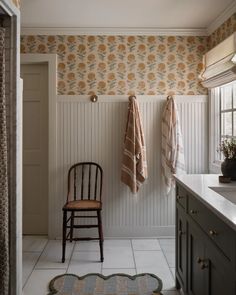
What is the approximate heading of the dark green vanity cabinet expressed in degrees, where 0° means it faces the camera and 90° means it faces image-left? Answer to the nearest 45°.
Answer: approximately 90°

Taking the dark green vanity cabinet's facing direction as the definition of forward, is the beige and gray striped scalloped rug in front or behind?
in front

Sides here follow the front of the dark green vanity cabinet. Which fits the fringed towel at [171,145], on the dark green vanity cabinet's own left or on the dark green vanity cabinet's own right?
on the dark green vanity cabinet's own right

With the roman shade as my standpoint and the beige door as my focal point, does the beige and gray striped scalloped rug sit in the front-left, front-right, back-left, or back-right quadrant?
front-left

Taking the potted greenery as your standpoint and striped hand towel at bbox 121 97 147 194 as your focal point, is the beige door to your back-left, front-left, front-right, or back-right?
front-left

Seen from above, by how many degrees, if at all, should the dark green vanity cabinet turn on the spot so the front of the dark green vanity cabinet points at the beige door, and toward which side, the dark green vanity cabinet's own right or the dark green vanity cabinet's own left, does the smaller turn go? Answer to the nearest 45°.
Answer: approximately 45° to the dark green vanity cabinet's own right

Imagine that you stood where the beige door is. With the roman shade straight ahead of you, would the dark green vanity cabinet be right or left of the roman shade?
right
